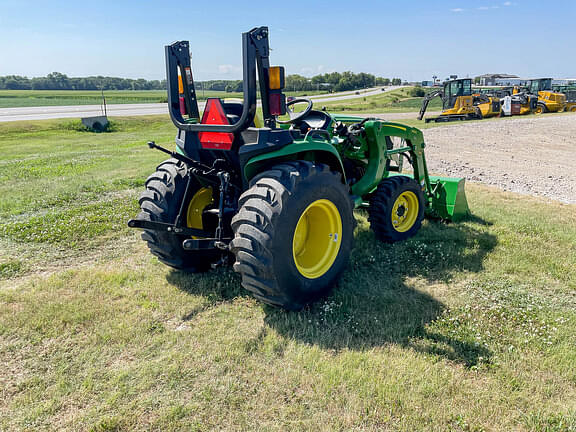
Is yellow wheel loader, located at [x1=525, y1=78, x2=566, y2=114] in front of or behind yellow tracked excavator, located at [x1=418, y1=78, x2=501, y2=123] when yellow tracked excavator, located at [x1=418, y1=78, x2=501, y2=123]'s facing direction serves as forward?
behind

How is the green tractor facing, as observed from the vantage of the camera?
facing away from the viewer and to the right of the viewer

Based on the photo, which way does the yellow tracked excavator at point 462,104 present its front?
to the viewer's left

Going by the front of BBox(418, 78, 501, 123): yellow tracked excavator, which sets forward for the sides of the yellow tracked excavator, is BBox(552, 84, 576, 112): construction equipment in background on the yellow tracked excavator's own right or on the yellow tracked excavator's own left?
on the yellow tracked excavator's own right

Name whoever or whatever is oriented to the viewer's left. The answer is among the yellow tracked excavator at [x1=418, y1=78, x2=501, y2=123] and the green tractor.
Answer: the yellow tracked excavator

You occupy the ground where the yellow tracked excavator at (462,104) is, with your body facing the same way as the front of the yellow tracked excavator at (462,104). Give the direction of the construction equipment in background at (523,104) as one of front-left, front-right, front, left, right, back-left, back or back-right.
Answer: back-right
